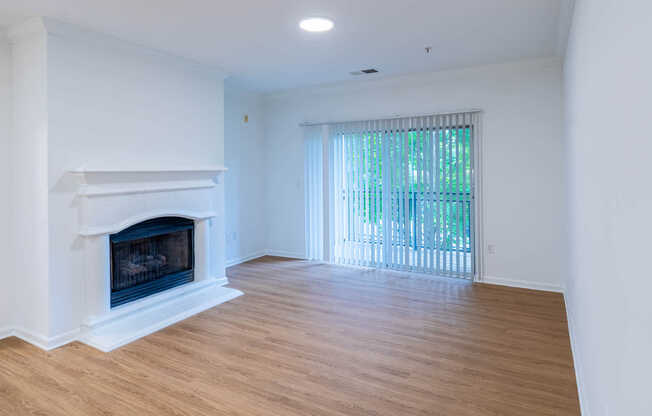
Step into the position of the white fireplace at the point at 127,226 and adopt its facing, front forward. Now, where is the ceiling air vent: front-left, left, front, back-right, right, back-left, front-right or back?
front-left

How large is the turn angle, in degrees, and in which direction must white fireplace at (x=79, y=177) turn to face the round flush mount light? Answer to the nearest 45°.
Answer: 0° — it already faces it

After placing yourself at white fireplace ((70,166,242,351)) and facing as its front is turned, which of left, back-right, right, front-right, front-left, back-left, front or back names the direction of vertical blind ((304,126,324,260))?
left

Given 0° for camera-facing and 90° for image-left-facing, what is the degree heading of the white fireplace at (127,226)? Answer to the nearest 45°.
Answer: approximately 315°

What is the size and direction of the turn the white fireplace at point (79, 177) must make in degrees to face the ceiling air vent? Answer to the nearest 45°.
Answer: approximately 45° to its left

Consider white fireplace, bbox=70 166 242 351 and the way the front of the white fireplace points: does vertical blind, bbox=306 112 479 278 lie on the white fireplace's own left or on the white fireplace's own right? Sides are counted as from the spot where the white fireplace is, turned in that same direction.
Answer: on the white fireplace's own left

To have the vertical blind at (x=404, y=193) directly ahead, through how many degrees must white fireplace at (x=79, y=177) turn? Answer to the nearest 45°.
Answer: approximately 45° to its left

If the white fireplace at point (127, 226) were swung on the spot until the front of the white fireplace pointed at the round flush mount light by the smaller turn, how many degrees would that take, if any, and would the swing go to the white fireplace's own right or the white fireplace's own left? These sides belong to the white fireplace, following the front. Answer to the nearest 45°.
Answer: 0° — it already faces it

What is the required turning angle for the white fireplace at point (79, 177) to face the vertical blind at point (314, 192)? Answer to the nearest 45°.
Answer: approximately 90° to its left
